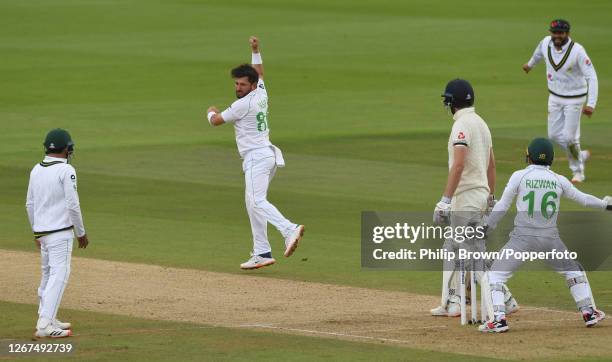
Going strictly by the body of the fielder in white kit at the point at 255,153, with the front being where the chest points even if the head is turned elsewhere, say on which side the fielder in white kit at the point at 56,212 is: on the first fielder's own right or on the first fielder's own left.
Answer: on the first fielder's own left

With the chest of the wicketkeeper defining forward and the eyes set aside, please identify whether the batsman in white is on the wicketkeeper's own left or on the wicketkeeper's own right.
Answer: on the wicketkeeper's own left

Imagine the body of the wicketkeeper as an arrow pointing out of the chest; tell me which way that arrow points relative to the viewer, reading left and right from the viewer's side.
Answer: facing away from the viewer

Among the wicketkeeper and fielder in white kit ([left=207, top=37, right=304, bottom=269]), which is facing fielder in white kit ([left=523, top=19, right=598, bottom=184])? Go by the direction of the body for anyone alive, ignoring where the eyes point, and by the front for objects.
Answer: the wicketkeeper

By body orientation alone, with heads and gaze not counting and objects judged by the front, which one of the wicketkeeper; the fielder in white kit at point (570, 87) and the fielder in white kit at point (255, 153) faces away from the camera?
the wicketkeeper

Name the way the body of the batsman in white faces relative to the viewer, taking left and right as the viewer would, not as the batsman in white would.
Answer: facing away from the viewer and to the left of the viewer

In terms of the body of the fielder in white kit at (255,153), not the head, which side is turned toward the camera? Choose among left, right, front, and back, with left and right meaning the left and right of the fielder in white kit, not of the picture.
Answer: left

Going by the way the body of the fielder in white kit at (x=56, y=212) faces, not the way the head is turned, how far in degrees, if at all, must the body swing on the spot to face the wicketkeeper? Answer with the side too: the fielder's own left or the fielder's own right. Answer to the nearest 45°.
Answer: approximately 45° to the fielder's own right

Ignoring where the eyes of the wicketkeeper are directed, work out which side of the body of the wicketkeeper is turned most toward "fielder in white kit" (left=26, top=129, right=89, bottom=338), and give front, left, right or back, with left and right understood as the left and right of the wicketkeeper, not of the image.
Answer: left
